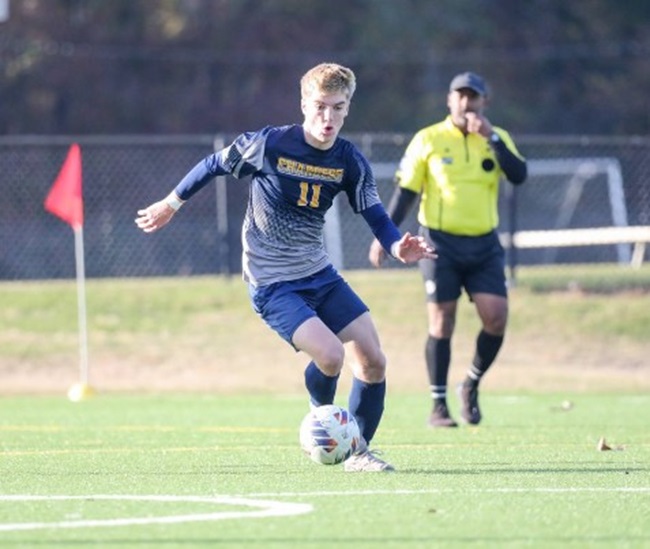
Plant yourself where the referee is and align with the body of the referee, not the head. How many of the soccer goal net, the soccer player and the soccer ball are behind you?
1

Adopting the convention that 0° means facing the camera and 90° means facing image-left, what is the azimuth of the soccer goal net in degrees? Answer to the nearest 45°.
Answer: approximately 0°

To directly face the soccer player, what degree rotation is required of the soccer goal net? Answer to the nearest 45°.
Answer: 0° — it already faces them

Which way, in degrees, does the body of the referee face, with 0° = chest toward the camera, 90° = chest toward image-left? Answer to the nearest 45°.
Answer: approximately 0°

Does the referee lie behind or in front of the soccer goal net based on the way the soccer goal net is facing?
in front

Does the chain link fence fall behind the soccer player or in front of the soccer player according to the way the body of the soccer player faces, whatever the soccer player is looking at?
behind

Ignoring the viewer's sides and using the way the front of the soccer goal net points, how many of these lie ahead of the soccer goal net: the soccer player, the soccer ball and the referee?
3

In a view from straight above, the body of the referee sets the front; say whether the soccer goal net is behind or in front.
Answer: behind

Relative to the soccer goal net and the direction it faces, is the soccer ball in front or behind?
in front

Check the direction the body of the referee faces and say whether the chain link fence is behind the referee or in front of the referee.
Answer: behind

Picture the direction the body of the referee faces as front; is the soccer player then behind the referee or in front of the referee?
in front

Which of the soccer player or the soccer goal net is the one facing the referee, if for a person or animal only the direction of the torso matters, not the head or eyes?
the soccer goal net

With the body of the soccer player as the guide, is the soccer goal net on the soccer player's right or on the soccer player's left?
on the soccer player's left

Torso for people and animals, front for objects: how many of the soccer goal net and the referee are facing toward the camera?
2
